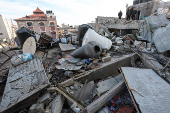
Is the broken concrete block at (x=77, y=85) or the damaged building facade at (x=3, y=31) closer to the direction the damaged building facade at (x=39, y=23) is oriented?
the broken concrete block

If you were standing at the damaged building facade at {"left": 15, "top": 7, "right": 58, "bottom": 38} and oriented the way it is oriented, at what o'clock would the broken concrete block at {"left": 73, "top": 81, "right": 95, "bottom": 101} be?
The broken concrete block is roughly at 12 o'clock from the damaged building facade.

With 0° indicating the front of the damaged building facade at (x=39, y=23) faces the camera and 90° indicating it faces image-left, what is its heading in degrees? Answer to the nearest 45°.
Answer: approximately 0°

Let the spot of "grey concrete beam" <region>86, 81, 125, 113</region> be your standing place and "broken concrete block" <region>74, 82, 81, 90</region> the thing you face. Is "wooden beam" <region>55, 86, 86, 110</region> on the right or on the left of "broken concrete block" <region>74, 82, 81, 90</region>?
left

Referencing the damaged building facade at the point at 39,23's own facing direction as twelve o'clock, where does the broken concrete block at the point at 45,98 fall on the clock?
The broken concrete block is roughly at 12 o'clock from the damaged building facade.

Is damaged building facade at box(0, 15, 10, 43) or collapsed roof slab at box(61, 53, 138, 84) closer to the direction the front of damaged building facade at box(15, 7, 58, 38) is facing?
the collapsed roof slab

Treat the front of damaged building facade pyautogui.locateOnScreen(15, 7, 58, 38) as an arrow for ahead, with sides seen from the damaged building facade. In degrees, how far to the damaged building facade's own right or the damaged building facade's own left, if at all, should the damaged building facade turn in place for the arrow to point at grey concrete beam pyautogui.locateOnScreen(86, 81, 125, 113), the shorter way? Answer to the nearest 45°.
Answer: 0° — it already faces it

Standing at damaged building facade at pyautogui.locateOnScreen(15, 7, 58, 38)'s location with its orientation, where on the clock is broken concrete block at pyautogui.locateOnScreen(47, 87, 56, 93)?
The broken concrete block is roughly at 12 o'clock from the damaged building facade.
